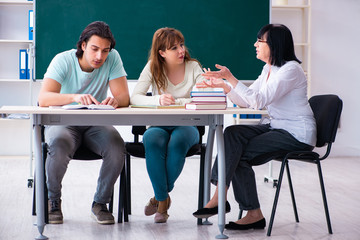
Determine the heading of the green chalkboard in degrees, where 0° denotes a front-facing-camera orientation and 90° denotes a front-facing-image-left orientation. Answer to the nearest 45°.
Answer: approximately 0°

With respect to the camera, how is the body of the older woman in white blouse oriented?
to the viewer's left

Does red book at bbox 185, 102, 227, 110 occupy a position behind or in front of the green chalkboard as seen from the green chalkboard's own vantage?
in front

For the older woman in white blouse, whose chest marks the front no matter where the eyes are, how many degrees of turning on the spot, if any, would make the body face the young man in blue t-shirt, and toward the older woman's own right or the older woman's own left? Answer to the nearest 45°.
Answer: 0° — they already face them

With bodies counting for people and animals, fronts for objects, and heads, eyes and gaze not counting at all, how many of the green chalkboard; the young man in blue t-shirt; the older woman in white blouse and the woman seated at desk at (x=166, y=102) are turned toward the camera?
3

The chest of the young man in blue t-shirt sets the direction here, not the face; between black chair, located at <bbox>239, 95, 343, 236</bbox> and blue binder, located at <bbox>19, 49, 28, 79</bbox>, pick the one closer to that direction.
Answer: the black chair

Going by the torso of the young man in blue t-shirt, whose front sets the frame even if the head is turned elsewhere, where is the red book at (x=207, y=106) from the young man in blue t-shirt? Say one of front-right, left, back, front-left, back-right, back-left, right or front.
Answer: front-left

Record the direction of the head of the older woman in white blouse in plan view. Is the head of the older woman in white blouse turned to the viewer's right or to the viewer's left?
to the viewer's left

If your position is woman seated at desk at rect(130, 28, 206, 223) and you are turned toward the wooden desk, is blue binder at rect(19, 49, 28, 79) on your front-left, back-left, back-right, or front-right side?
back-right
